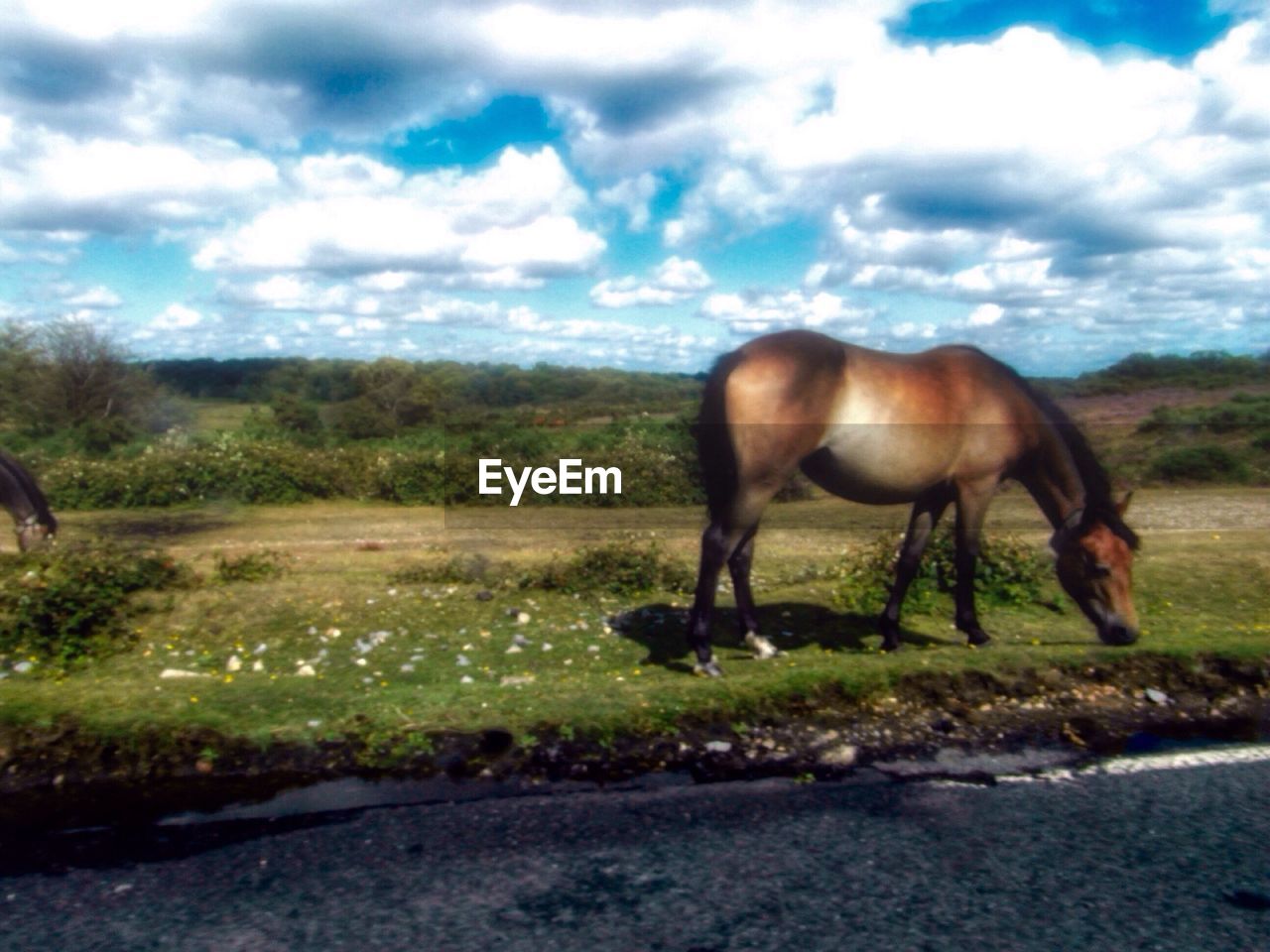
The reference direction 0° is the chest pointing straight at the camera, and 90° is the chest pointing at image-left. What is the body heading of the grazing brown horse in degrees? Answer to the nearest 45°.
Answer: approximately 270°

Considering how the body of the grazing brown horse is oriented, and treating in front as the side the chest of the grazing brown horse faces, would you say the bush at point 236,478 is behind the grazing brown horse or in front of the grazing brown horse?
behind

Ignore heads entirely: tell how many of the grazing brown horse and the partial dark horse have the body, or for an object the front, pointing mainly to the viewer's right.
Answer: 2

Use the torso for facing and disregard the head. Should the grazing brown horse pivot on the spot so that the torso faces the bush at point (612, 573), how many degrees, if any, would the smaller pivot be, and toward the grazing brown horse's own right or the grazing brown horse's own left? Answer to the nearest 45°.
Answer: approximately 135° to the grazing brown horse's own left

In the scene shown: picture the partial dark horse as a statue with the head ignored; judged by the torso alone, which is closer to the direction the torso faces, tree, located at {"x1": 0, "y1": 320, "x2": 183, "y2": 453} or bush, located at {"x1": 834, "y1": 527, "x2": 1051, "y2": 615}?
the bush

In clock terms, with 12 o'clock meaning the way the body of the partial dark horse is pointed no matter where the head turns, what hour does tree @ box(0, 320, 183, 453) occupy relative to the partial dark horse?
The tree is roughly at 9 o'clock from the partial dark horse.

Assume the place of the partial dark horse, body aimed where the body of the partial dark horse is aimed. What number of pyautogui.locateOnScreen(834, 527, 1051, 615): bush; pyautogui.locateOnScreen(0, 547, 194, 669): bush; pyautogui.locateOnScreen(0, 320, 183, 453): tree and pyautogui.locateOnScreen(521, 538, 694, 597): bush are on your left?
1

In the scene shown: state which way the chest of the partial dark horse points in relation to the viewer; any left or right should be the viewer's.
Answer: facing to the right of the viewer

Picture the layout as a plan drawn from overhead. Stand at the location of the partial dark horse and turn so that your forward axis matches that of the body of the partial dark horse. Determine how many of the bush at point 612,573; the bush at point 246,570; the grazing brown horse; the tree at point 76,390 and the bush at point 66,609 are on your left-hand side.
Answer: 1

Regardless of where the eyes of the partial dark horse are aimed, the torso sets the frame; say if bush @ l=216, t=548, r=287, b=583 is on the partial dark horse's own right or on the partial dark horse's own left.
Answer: on the partial dark horse's own right

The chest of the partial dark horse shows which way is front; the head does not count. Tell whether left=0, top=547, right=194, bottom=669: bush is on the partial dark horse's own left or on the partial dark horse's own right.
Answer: on the partial dark horse's own right

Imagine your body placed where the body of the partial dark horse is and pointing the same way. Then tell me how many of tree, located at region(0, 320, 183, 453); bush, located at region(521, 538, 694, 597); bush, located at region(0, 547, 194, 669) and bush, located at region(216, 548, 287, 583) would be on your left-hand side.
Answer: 1

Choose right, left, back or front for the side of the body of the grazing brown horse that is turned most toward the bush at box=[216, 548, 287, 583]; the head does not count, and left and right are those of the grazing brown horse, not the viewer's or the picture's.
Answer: back

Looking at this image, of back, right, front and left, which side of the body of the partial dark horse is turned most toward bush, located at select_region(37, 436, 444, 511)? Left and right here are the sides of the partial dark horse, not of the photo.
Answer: left

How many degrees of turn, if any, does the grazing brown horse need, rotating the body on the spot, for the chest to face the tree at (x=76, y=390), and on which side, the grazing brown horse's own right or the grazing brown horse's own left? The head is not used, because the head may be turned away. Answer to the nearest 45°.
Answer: approximately 135° to the grazing brown horse's own left
